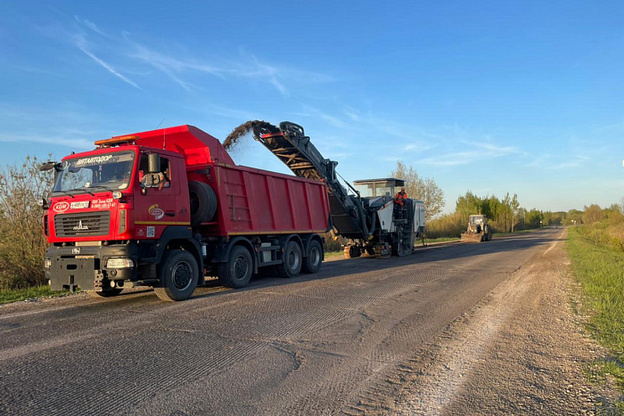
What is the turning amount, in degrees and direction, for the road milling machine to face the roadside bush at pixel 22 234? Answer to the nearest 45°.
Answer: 0° — it already faces it

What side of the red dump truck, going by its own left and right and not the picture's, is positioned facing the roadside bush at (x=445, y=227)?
back

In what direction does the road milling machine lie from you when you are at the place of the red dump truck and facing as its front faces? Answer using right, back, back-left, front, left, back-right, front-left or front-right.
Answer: back

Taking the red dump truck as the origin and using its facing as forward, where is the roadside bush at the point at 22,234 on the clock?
The roadside bush is roughly at 3 o'clock from the red dump truck.

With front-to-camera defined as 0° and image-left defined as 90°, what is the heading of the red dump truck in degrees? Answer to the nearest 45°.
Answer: approximately 45°

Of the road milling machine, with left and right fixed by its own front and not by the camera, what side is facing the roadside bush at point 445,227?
back

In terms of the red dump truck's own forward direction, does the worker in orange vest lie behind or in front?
behind

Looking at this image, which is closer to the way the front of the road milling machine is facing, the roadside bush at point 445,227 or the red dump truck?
the red dump truck
